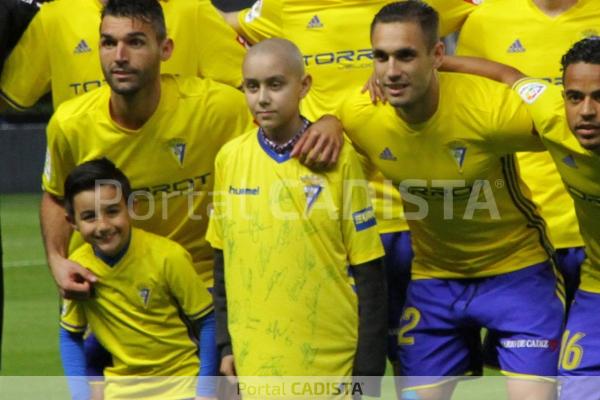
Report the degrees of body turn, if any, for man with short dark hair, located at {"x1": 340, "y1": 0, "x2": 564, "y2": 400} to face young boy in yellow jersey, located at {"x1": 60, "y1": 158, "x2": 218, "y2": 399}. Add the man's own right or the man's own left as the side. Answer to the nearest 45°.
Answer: approximately 45° to the man's own right

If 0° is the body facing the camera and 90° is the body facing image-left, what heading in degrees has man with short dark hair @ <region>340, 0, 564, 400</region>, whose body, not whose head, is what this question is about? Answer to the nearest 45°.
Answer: approximately 45°

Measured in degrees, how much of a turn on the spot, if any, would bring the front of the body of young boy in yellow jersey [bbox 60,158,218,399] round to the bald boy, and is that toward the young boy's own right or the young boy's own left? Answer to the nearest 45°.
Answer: approximately 90° to the young boy's own left

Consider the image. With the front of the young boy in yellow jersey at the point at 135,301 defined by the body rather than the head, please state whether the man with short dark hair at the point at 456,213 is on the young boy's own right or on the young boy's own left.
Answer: on the young boy's own left

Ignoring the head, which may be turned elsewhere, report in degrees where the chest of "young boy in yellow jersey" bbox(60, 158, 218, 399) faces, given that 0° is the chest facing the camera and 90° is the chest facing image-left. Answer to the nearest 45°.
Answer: approximately 45°

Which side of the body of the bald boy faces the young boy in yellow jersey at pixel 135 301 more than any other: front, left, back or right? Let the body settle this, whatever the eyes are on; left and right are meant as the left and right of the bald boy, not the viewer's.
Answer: right

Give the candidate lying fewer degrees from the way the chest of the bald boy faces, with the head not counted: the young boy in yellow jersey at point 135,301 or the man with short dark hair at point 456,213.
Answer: the young boy in yellow jersey

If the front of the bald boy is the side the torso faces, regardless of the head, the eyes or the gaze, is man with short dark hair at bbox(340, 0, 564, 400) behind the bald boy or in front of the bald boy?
behind
